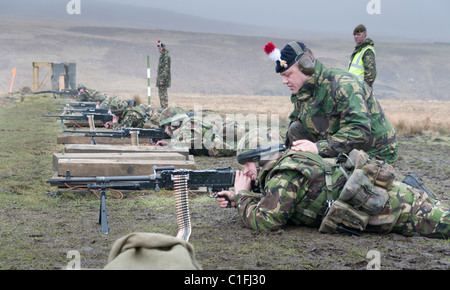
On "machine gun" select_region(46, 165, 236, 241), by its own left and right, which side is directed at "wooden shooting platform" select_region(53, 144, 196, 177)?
right

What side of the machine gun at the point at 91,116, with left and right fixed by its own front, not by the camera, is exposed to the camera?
left

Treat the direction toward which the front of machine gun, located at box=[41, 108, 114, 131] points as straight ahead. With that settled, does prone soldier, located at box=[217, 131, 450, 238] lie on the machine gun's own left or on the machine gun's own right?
on the machine gun's own left

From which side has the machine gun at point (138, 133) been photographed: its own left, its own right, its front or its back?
left

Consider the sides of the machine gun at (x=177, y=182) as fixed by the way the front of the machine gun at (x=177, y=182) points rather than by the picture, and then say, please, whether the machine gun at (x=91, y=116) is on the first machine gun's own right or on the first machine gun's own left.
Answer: on the first machine gun's own right

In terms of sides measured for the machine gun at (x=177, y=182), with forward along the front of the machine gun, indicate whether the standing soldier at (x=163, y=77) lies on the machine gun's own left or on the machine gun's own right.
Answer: on the machine gun's own right
